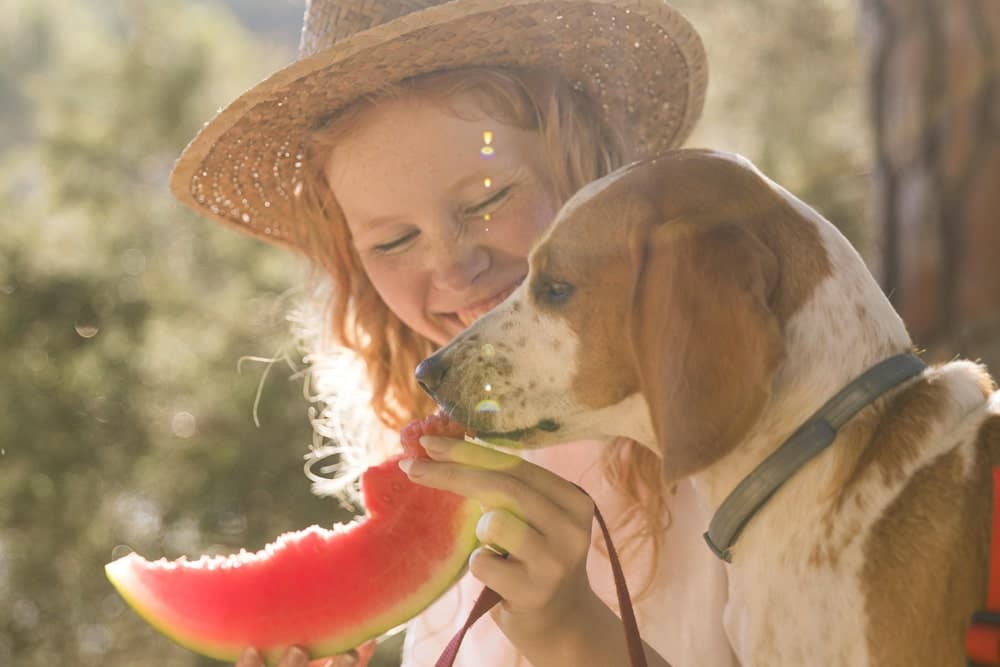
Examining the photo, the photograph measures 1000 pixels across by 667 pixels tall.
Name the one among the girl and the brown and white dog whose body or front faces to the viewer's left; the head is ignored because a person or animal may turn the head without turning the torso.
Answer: the brown and white dog

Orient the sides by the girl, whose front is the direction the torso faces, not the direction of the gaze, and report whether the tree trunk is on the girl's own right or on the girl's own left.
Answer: on the girl's own left

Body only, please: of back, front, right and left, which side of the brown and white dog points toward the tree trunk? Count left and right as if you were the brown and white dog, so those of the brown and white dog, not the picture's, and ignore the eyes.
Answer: right

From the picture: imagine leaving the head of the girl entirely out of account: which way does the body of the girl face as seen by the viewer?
toward the camera

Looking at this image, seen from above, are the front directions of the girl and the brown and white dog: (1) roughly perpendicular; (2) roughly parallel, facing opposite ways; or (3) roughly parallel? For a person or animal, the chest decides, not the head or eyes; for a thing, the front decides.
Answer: roughly perpendicular

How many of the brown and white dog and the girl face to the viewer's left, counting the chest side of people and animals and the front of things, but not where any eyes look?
1

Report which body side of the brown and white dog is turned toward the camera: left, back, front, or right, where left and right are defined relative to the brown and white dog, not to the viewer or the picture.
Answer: left

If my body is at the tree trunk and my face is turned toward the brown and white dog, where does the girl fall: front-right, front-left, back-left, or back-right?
front-right

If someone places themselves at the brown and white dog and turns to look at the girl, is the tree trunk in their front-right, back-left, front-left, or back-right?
front-right
